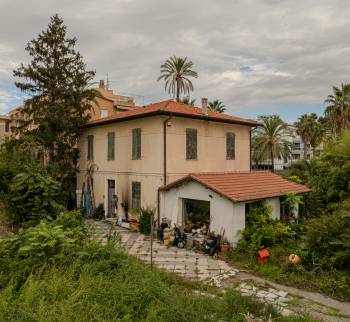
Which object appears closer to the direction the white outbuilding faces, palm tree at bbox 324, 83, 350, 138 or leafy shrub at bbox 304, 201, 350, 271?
the leafy shrub

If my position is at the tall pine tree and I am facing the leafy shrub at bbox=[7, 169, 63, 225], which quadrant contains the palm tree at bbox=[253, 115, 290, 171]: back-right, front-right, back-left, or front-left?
back-left

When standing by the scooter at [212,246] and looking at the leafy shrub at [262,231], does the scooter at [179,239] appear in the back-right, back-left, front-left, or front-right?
back-left

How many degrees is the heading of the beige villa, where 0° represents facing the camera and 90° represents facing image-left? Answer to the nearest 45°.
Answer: approximately 45°

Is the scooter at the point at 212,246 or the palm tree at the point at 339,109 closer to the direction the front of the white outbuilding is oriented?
the scooter

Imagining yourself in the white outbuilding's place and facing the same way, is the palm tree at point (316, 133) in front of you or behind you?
behind

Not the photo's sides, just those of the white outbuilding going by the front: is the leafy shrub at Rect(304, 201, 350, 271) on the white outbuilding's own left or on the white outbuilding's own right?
on the white outbuilding's own left
